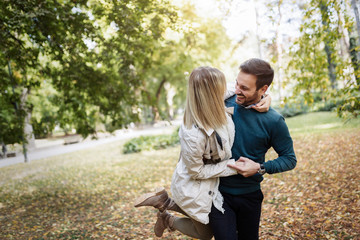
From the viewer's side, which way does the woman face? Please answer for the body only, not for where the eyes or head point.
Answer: to the viewer's right

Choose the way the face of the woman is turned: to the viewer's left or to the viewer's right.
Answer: to the viewer's right

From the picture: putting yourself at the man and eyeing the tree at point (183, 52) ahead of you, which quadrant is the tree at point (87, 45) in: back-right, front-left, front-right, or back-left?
front-left

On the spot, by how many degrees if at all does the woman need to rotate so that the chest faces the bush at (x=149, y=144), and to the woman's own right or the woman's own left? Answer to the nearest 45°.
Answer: approximately 90° to the woman's own left

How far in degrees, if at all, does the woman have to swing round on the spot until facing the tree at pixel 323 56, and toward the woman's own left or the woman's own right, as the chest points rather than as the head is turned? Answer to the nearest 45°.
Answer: approximately 45° to the woman's own left

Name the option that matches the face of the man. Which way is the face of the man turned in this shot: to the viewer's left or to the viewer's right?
to the viewer's left

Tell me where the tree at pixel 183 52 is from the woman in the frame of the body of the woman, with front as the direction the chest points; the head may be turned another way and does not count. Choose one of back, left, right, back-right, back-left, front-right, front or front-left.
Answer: left

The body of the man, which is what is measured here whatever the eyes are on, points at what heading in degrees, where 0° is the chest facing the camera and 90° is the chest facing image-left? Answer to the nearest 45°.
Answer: approximately 45°

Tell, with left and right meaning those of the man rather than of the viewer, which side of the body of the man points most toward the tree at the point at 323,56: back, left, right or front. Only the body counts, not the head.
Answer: back

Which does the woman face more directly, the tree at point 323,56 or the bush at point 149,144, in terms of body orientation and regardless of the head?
the tree

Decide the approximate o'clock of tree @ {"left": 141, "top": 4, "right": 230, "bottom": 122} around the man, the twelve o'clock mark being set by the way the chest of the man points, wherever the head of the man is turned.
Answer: The tree is roughly at 4 o'clock from the man.
